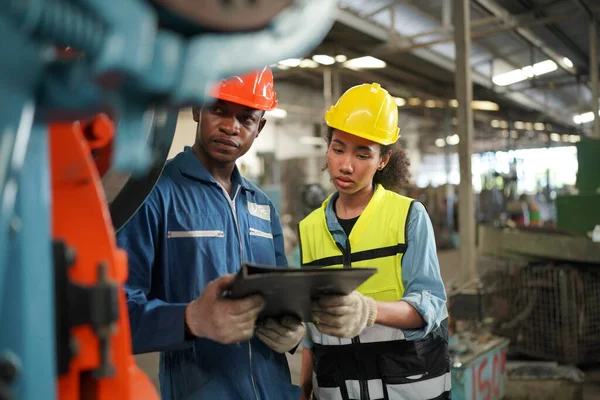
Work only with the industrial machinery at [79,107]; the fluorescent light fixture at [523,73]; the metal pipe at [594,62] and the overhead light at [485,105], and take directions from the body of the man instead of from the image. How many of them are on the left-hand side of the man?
3

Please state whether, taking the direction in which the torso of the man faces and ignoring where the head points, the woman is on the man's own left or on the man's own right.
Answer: on the man's own left

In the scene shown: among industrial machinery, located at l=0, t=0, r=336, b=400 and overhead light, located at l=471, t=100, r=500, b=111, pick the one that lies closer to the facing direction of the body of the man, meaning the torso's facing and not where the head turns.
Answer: the industrial machinery

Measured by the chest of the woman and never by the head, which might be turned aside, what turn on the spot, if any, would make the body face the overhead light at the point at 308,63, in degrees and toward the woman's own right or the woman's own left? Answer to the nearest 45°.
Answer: approximately 135° to the woman's own right

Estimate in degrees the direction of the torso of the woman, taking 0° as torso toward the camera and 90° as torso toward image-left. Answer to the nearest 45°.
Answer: approximately 45°

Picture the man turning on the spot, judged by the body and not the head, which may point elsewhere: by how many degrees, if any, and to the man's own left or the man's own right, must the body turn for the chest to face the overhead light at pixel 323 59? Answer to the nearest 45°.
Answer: approximately 135° to the man's own left

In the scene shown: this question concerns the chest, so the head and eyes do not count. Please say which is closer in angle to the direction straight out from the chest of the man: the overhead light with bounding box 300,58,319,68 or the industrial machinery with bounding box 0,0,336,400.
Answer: the industrial machinery

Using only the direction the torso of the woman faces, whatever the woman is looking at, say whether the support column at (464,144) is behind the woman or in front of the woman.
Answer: behind

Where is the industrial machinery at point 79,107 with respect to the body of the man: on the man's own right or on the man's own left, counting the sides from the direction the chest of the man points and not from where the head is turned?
on the man's own right

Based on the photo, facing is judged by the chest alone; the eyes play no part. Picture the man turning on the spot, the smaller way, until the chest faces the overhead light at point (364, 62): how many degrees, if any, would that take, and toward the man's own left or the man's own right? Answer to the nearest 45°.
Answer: approximately 135° to the man's own left

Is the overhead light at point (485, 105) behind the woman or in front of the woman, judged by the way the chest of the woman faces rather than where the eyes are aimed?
behind

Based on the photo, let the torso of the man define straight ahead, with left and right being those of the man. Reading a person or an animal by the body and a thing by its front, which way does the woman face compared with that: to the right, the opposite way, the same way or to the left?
to the right

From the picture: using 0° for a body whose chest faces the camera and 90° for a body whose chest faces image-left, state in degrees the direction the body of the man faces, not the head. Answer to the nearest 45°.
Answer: approximately 315°
